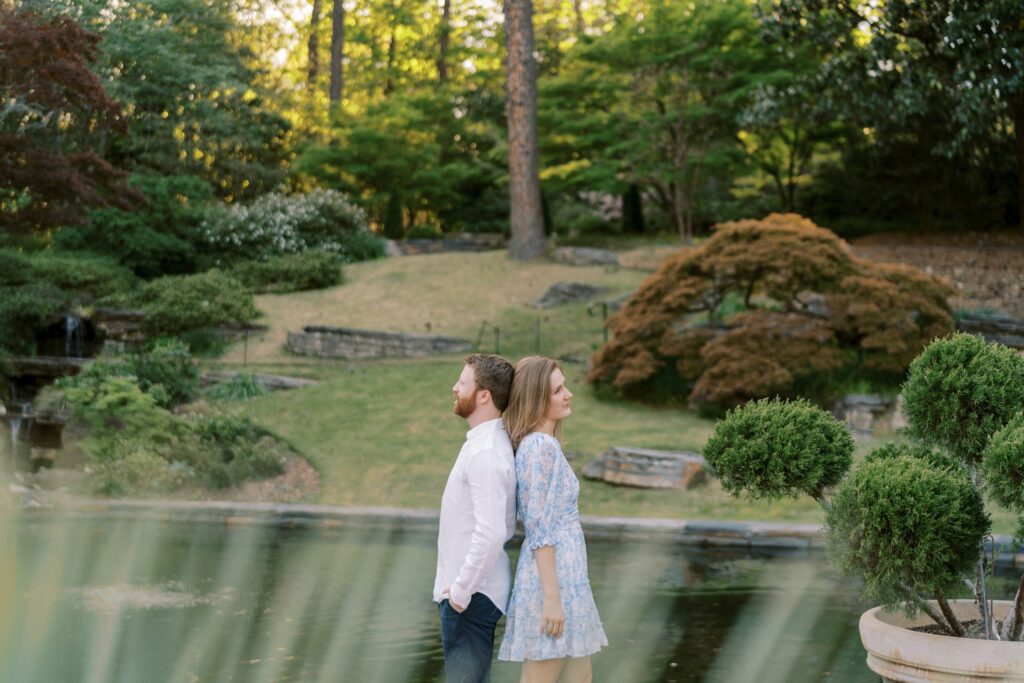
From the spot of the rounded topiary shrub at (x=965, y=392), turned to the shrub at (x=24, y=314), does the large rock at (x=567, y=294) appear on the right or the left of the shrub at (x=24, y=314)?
right

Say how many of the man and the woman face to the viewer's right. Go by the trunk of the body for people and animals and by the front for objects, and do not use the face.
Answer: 1

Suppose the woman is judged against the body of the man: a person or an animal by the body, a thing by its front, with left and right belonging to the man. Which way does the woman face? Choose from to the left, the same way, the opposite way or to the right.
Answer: the opposite way

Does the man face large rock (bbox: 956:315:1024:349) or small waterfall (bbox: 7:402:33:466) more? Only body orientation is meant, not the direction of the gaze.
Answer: the small waterfall

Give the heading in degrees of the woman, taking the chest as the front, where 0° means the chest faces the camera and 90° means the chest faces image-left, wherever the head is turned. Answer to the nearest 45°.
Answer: approximately 270°

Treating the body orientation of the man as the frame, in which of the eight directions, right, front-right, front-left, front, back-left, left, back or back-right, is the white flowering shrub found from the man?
right

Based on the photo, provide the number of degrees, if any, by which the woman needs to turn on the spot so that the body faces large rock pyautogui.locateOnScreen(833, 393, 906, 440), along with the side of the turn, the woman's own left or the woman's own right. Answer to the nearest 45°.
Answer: approximately 90° to the woman's own left

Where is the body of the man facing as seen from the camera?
to the viewer's left

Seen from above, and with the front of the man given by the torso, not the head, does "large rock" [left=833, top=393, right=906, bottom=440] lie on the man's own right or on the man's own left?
on the man's own right

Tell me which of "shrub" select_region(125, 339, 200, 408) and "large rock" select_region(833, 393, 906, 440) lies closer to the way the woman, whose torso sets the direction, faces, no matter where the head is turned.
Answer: the large rock

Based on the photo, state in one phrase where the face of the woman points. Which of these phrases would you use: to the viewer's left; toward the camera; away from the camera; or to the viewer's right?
to the viewer's right

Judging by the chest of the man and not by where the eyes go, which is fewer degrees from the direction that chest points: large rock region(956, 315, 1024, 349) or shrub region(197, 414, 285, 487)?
the shrub

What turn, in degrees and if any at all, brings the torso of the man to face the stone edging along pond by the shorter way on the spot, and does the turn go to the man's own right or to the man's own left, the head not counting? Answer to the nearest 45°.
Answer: approximately 90° to the man's own right

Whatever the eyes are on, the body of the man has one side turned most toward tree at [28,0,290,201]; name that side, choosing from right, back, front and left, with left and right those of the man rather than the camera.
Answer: right

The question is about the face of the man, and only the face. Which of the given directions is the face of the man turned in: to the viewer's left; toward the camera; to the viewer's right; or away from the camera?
to the viewer's left

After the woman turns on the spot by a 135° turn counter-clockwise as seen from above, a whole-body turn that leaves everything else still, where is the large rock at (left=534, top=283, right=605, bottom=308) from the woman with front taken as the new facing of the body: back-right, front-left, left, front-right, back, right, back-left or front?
front-right

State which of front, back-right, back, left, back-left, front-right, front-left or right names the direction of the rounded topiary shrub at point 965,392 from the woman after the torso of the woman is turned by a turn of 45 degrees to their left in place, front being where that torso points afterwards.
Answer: front

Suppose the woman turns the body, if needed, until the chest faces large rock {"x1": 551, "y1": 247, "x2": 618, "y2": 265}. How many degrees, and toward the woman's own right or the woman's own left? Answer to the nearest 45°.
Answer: approximately 90° to the woman's own left
